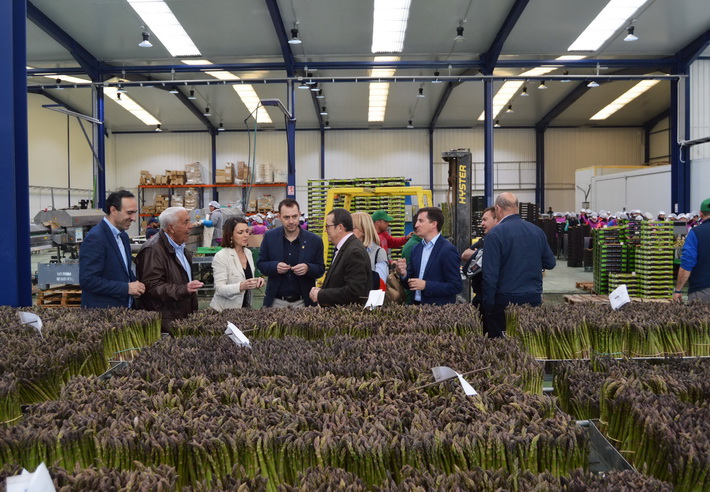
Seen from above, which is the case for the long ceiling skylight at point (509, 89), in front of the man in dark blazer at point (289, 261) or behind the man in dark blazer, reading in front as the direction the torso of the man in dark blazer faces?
behind

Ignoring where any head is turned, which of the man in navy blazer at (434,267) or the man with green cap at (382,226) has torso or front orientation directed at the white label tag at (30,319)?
the man in navy blazer

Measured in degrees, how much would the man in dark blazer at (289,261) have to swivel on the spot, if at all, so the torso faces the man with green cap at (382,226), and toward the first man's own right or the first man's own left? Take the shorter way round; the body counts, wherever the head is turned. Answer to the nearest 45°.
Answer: approximately 135° to the first man's own left

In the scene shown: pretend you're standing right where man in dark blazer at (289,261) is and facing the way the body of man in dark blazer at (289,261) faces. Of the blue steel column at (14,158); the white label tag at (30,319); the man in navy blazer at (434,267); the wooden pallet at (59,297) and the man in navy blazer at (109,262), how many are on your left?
1

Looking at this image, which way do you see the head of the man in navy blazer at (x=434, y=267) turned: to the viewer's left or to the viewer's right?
to the viewer's left

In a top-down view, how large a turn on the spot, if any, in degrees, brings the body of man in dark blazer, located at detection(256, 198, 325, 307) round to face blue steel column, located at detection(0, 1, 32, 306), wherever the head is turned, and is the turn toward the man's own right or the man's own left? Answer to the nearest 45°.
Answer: approximately 45° to the man's own right

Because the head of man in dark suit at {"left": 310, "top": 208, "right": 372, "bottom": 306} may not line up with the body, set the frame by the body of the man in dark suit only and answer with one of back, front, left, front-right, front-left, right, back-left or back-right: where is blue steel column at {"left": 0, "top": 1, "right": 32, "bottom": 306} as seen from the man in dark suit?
front

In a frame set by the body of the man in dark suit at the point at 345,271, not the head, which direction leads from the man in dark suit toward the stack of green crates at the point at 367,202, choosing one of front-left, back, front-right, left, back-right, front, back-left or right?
right

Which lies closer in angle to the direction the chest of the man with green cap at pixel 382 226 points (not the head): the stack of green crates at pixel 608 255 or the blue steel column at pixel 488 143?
the stack of green crates

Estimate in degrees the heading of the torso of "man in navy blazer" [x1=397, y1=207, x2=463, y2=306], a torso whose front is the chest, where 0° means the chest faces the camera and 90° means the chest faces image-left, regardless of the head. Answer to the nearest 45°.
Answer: approximately 45°

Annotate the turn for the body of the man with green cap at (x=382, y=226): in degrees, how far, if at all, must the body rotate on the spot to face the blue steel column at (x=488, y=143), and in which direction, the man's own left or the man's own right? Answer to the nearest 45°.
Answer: approximately 90° to the man's own left

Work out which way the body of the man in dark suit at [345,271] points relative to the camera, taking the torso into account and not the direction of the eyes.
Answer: to the viewer's left

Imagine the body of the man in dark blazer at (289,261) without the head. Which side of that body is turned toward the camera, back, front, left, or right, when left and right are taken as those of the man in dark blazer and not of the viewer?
front

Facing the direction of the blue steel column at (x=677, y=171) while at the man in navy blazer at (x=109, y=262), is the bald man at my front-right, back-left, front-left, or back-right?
front-right

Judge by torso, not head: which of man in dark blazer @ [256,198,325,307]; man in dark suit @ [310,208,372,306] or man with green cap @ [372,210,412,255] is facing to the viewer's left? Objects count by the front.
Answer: man in dark suit @ [310,208,372,306]
